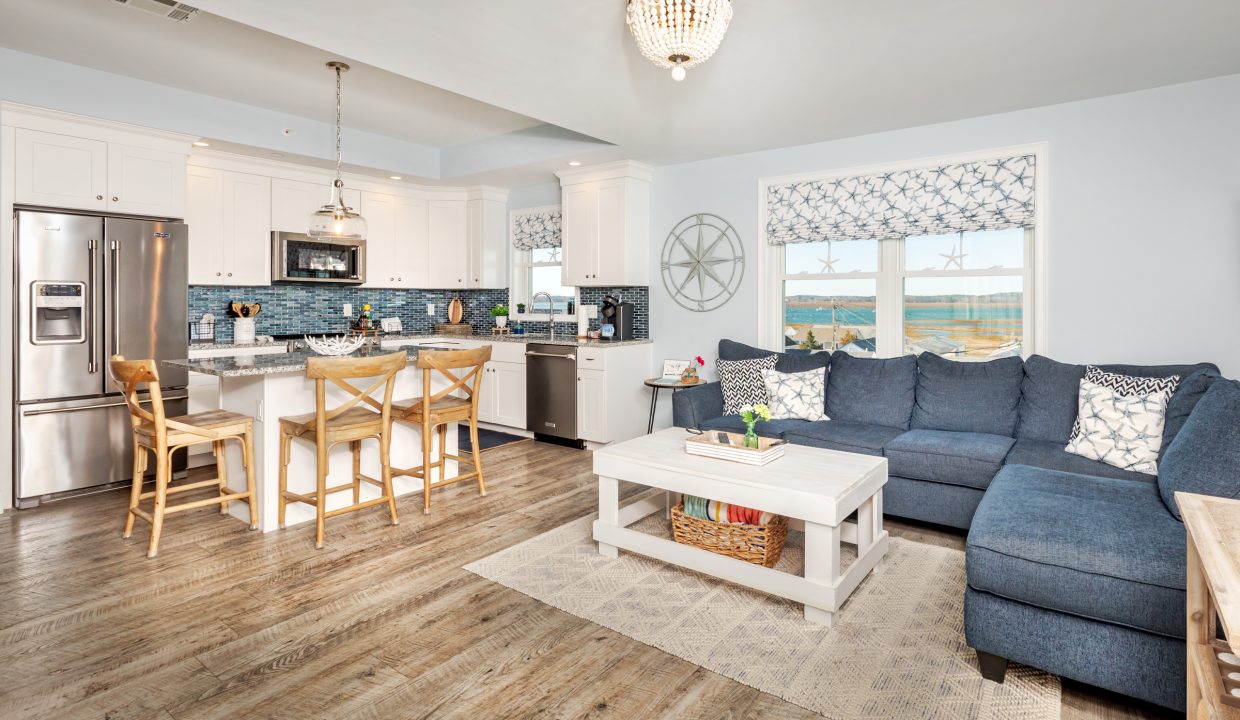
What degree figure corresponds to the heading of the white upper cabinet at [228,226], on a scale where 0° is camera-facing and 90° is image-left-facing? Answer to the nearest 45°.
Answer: approximately 315°

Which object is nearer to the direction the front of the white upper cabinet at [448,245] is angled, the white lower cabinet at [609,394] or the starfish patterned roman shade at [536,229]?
the white lower cabinet

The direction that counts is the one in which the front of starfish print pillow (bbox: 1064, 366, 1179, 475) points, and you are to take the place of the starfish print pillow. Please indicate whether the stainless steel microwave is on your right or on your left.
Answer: on your right

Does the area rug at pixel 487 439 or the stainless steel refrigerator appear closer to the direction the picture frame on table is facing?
the stainless steel refrigerator

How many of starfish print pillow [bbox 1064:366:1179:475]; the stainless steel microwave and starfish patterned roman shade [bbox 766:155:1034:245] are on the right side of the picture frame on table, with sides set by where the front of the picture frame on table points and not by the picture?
1

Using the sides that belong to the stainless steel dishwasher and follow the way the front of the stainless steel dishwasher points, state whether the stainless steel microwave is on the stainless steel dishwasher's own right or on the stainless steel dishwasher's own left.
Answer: on the stainless steel dishwasher's own right

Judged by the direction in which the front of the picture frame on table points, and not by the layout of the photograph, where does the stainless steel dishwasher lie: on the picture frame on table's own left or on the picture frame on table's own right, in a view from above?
on the picture frame on table's own right

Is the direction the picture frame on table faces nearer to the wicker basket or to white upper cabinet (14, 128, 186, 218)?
the wicker basket

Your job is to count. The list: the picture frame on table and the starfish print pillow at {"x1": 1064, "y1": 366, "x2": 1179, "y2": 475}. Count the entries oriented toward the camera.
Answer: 2

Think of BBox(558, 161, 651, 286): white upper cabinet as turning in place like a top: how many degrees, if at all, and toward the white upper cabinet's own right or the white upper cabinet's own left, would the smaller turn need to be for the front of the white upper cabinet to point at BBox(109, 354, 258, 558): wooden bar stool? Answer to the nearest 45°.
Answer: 0° — it already faces it
